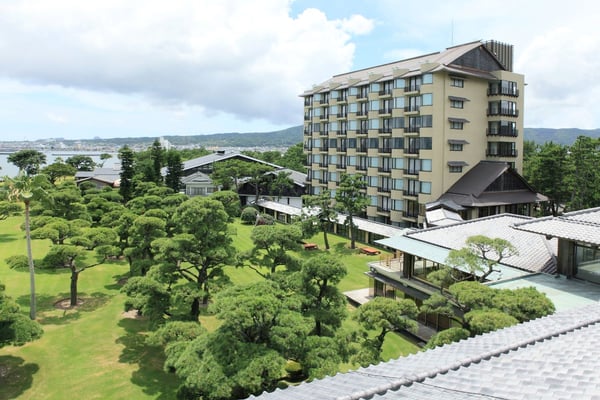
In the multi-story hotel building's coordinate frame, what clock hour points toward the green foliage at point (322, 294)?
The green foliage is roughly at 11 o'clock from the multi-story hotel building.

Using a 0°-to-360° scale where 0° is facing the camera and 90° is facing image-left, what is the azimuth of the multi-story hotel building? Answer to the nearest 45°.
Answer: approximately 45°

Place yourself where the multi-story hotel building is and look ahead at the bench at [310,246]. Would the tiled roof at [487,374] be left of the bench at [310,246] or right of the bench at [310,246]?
left

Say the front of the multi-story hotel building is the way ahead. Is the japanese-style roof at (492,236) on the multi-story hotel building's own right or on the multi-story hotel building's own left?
on the multi-story hotel building's own left

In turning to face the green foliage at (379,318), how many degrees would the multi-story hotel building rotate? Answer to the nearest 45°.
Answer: approximately 45° to its left

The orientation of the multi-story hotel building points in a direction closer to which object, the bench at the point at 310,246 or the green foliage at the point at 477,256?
the bench

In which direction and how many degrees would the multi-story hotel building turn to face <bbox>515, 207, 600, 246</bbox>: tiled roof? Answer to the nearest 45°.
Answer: approximately 45° to its left

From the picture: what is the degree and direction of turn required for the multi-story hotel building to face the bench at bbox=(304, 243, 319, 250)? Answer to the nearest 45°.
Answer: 0° — it already faces it
